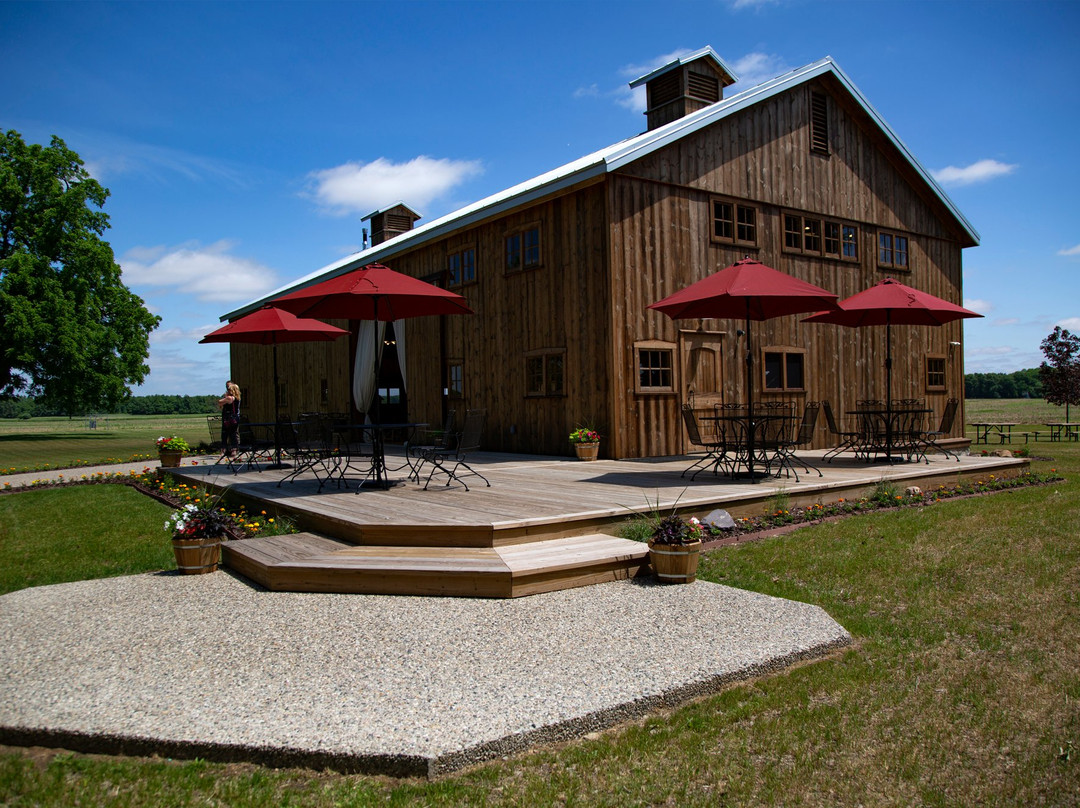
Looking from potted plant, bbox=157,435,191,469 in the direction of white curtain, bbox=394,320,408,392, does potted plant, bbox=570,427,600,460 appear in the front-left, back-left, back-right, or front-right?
front-right

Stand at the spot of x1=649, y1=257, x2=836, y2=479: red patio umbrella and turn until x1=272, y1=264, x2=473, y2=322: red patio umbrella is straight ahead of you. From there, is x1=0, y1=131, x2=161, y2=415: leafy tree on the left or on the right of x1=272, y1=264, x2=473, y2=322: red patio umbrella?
right

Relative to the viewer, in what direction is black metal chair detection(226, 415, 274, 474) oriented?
to the viewer's right

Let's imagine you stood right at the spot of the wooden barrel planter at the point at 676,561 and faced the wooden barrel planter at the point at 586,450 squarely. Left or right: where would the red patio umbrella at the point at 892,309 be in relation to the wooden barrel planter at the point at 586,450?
right

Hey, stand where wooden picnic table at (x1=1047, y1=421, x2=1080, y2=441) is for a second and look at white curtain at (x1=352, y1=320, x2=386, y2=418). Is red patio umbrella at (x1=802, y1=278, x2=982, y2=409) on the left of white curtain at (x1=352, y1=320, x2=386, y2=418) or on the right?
left
